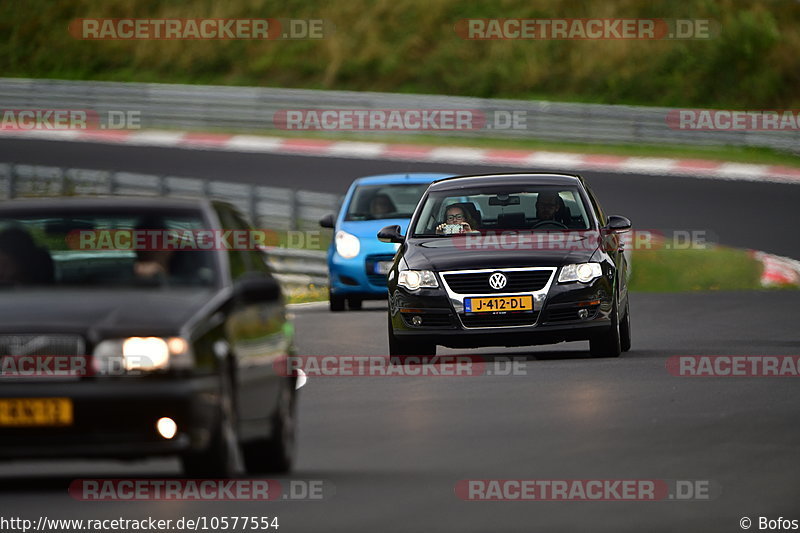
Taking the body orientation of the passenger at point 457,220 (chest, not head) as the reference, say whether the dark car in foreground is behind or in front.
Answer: in front

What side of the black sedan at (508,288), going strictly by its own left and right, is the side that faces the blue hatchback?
back

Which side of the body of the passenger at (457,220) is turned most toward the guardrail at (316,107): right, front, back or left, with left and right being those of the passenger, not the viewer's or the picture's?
back

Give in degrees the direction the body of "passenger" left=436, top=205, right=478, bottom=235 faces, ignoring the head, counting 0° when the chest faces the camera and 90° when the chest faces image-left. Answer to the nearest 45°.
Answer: approximately 0°

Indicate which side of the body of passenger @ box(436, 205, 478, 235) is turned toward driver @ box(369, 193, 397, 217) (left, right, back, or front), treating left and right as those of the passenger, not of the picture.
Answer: back

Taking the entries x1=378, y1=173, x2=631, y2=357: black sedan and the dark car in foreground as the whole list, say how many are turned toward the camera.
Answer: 2

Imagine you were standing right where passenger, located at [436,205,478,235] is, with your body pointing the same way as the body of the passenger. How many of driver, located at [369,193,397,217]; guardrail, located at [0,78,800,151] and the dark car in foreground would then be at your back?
2
